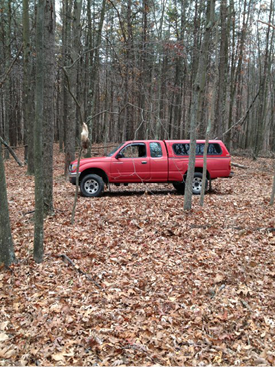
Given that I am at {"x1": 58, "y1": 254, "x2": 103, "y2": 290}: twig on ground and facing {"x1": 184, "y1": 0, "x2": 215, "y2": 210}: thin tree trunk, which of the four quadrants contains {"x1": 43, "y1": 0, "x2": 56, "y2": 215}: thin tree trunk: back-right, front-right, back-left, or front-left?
front-left

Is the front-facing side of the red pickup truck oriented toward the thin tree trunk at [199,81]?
no

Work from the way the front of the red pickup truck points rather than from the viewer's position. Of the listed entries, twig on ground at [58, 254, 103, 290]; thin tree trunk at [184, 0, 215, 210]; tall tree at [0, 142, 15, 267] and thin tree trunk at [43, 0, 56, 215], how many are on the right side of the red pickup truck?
0

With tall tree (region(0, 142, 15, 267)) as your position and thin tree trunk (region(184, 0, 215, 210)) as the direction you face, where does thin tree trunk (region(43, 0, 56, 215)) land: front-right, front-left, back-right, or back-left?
front-left

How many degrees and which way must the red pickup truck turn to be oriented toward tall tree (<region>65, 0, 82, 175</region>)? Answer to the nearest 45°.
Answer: approximately 45° to its right

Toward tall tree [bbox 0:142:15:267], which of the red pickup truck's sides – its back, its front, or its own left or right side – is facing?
left

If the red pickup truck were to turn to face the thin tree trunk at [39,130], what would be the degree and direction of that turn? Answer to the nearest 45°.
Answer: approximately 90° to its left

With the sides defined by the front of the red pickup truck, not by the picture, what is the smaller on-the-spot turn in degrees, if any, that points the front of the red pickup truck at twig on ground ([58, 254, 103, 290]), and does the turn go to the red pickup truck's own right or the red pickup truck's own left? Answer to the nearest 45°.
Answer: approximately 90° to the red pickup truck's own left

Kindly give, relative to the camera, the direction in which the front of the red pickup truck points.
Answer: facing to the left of the viewer

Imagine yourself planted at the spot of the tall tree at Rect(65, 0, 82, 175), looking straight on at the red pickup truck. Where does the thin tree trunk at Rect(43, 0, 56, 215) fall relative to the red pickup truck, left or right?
right
